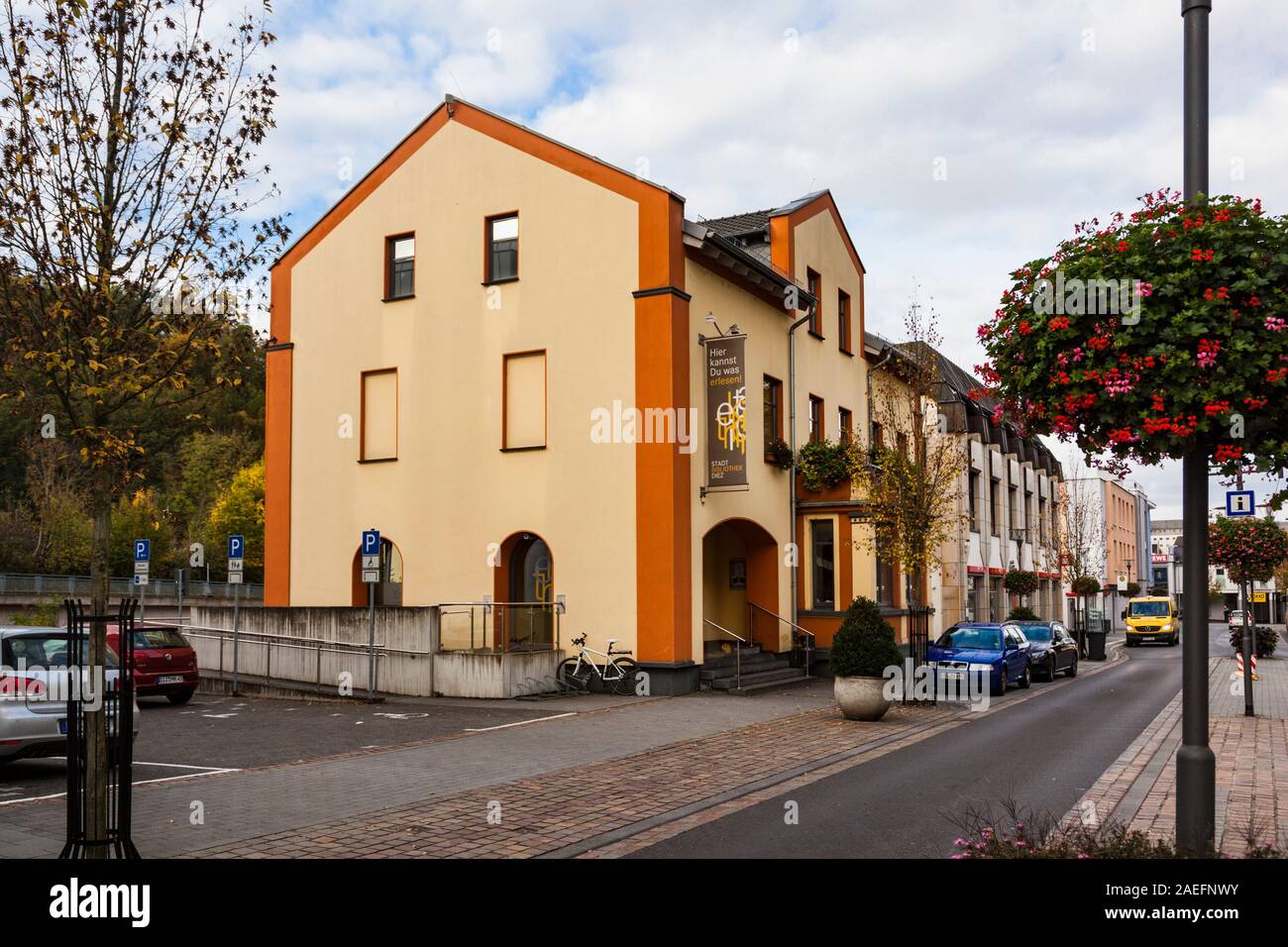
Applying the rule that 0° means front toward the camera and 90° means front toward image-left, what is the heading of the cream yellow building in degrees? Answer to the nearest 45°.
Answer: approximately 315°

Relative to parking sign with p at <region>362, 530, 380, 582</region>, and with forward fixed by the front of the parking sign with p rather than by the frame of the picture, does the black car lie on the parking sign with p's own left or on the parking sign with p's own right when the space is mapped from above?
on the parking sign with p's own left

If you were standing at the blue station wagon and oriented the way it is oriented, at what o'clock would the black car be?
The black car is roughly at 5 o'clock from the blue station wagon.

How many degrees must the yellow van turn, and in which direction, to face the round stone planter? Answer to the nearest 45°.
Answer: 0° — it already faces it

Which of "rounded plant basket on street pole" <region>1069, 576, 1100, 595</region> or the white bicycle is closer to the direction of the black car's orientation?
the white bicycle

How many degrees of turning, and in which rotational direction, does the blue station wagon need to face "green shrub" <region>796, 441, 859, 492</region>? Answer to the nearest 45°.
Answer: approximately 90° to its right
